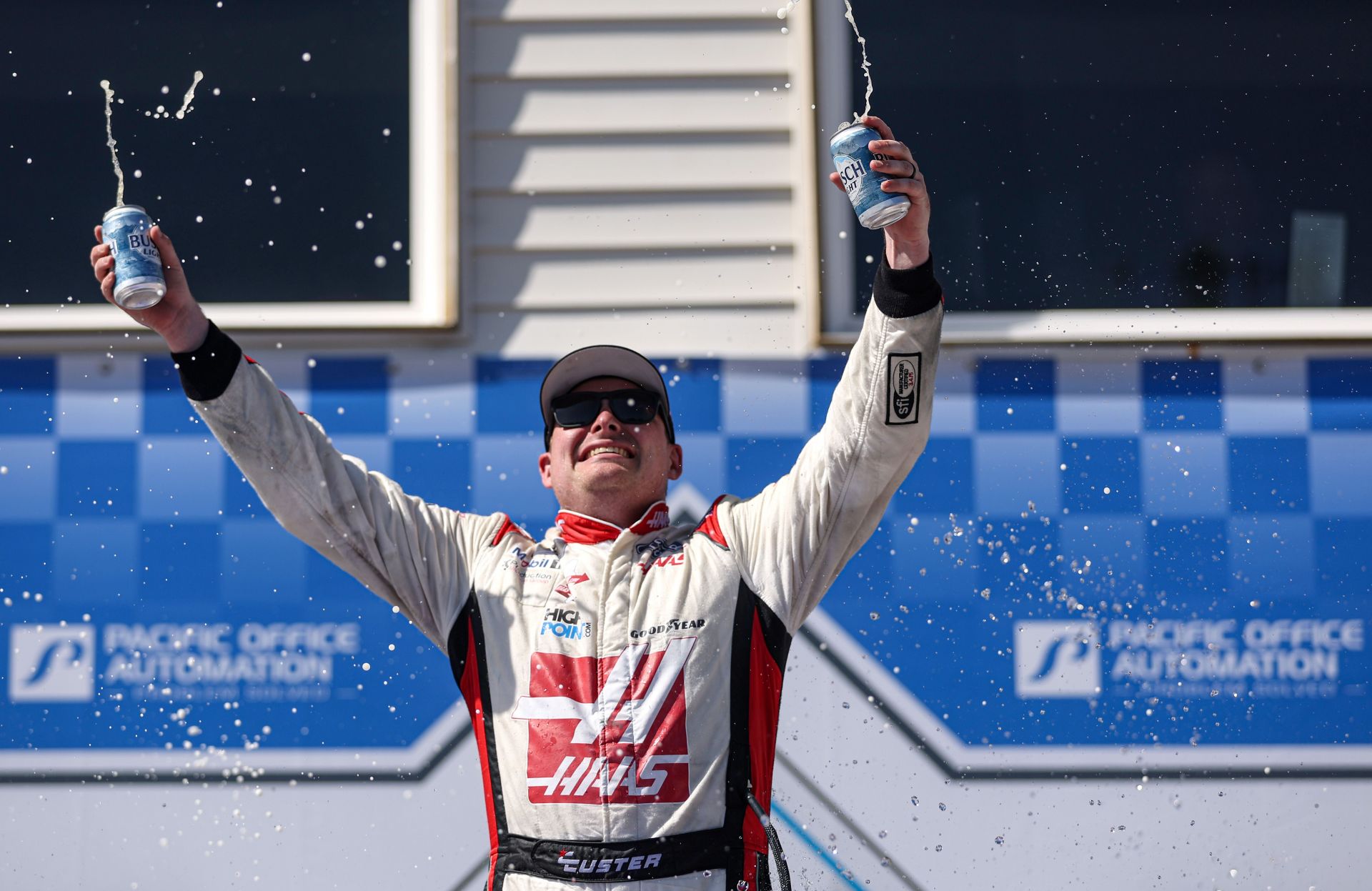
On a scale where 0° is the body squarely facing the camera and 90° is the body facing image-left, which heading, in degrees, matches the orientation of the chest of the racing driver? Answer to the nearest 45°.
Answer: approximately 0°

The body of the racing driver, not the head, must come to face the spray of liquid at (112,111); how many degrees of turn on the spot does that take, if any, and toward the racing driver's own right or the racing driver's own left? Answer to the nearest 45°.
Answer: approximately 135° to the racing driver's own right

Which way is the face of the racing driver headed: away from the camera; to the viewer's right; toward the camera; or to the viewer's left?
toward the camera
